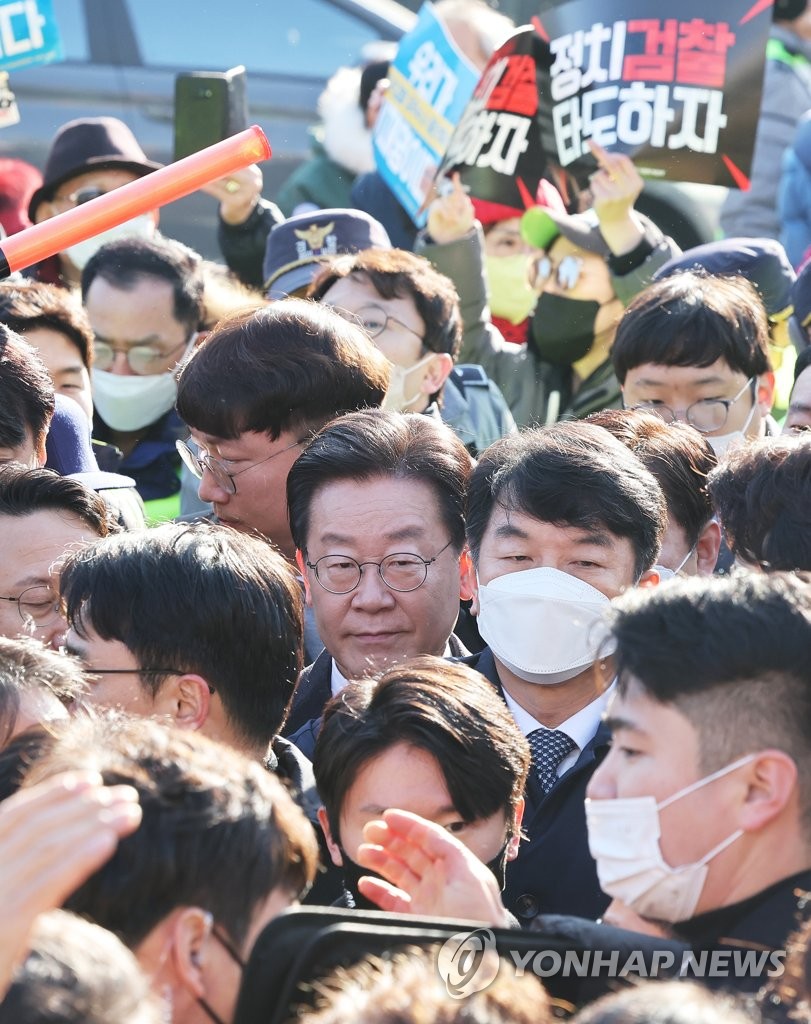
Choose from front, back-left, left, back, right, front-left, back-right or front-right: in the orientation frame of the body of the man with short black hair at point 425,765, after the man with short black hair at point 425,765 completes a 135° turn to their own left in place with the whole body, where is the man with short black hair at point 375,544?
front-left

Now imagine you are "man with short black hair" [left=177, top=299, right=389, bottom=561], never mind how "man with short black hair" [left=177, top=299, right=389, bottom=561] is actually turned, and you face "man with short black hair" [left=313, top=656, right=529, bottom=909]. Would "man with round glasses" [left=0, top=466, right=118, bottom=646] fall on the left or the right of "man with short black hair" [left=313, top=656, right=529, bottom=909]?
right

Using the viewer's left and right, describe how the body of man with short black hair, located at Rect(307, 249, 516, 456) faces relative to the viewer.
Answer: facing the viewer and to the left of the viewer

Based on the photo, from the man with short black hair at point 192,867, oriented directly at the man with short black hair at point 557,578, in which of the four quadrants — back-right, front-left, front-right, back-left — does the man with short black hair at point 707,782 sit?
front-right

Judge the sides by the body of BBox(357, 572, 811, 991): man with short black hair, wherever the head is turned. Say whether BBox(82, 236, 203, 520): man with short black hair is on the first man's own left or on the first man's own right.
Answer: on the first man's own right

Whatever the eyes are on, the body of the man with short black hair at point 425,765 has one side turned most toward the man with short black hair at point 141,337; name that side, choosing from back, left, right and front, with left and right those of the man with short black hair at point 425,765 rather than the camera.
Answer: back

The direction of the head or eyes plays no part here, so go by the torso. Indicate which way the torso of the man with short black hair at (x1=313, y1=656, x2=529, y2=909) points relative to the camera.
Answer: toward the camera

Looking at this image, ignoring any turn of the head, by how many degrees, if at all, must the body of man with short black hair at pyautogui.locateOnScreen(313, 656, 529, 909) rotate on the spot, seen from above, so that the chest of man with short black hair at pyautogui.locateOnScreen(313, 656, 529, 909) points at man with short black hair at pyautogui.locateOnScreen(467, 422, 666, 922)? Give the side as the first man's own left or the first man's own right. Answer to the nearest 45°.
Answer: approximately 135° to the first man's own left

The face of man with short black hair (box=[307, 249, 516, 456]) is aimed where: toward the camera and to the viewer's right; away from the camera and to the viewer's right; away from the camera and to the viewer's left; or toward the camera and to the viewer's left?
toward the camera and to the viewer's left

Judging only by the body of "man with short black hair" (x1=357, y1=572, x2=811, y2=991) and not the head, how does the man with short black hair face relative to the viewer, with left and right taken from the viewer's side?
facing to the left of the viewer
